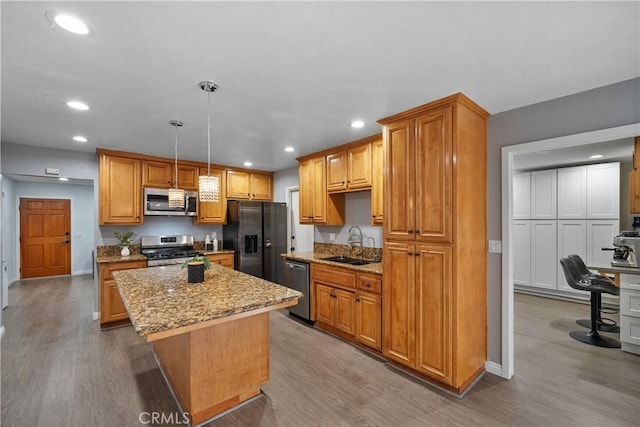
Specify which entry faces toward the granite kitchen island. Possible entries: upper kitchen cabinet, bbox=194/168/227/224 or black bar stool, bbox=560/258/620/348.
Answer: the upper kitchen cabinet

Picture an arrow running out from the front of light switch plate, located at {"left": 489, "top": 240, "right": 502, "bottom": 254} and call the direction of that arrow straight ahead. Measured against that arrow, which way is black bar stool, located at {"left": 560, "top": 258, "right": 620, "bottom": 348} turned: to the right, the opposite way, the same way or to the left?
to the left

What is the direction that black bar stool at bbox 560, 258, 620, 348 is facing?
to the viewer's right

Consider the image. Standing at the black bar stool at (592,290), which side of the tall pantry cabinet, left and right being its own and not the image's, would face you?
back

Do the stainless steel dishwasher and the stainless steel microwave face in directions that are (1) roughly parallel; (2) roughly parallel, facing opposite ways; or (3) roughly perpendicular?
roughly perpendicular

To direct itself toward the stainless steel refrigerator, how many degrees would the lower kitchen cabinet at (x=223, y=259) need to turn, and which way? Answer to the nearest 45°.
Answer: approximately 90° to its left

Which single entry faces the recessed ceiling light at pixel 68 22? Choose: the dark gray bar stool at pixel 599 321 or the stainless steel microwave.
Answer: the stainless steel microwave

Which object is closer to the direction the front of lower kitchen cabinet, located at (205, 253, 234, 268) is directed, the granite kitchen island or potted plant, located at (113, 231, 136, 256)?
the granite kitchen island

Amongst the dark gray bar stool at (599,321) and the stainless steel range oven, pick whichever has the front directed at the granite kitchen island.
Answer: the stainless steel range oven

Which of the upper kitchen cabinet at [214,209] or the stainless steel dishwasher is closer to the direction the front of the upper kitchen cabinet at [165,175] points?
the stainless steel dishwasher

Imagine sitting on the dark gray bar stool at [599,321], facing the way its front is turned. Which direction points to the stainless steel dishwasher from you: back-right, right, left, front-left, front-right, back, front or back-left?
back-right

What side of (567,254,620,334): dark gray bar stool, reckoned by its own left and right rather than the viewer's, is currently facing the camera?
right
